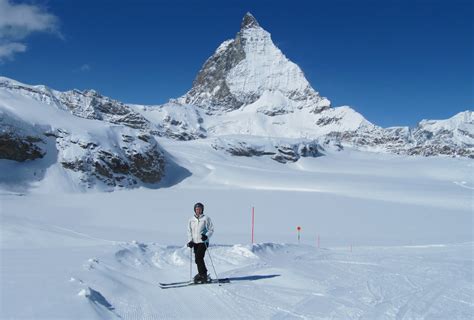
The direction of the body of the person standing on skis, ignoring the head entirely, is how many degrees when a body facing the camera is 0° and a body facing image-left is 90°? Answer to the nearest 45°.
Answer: approximately 45°
